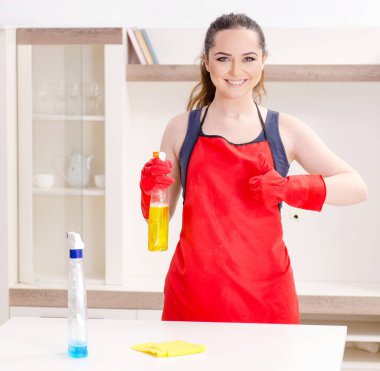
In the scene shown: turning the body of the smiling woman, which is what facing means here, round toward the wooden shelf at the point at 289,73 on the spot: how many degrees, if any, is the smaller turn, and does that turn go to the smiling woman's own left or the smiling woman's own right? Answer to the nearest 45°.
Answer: approximately 180°

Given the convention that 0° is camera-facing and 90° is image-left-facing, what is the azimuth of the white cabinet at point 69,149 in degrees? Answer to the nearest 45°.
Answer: approximately 0°

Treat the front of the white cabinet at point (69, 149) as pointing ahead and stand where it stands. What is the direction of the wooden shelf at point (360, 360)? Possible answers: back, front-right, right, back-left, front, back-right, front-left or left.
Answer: left

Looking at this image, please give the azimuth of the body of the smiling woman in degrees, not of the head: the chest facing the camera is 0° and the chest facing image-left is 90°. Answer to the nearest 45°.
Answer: approximately 0°

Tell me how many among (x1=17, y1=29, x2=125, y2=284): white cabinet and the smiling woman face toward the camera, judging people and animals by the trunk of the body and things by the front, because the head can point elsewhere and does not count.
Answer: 2

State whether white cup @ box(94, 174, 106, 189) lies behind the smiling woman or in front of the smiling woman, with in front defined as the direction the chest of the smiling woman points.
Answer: behind
